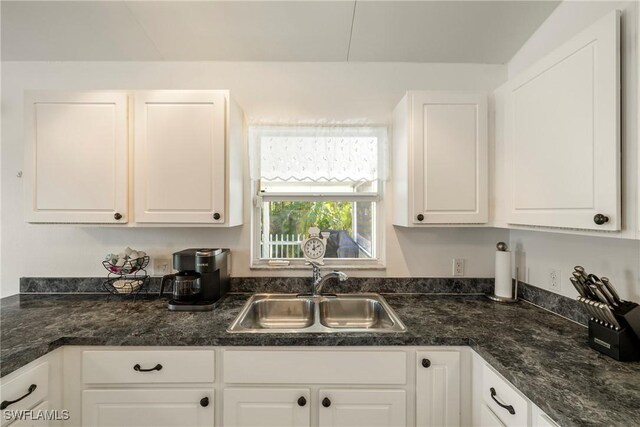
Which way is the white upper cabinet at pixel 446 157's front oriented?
toward the camera

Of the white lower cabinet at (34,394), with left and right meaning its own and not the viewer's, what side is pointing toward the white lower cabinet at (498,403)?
front

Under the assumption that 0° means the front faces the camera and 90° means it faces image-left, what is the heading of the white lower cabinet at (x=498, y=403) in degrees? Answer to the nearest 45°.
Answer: approximately 45°

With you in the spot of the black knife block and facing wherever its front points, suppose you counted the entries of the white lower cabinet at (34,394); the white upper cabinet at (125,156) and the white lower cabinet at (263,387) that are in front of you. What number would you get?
3

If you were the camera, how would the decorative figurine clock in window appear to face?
facing the viewer

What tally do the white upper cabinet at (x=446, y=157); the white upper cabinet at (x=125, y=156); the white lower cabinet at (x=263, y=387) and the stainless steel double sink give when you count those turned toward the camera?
4

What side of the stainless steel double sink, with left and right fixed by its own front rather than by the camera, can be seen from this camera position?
front

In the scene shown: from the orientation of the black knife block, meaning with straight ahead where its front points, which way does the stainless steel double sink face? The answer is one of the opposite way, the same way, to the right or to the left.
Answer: to the left

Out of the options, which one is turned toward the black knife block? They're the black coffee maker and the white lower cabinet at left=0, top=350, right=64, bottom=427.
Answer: the white lower cabinet

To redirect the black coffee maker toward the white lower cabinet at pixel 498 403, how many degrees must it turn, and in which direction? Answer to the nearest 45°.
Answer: approximately 90° to its left

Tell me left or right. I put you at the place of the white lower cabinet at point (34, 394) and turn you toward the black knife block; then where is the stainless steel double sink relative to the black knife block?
left

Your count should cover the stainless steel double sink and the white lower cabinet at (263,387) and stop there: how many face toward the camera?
2

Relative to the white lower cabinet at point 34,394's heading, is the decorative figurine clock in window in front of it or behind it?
in front

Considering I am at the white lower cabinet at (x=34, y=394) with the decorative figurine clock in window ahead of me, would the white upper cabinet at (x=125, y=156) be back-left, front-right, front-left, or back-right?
front-left

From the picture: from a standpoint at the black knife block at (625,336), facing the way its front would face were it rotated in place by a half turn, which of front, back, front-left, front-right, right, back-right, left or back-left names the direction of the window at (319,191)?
back-left

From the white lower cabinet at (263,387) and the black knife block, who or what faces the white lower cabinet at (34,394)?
the black knife block

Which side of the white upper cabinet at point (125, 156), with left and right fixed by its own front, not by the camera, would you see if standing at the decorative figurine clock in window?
left
